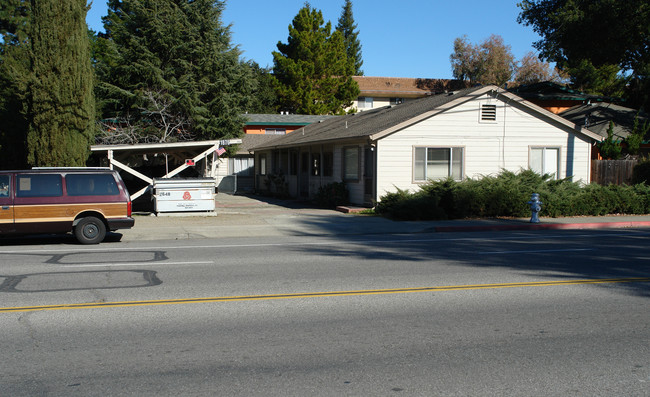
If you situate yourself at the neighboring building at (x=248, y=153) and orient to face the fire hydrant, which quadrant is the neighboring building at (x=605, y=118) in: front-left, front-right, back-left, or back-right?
front-left

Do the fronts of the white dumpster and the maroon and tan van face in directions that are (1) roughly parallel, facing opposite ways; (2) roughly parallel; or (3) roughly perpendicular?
roughly perpendicular

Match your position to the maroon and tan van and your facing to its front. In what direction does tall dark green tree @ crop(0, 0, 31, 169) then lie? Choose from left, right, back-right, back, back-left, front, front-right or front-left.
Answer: right

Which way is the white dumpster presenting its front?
toward the camera

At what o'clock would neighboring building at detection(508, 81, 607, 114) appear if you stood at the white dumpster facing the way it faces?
The neighboring building is roughly at 8 o'clock from the white dumpster.

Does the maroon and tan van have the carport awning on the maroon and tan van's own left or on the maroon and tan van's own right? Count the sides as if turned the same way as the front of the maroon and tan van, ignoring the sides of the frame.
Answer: on the maroon and tan van's own right

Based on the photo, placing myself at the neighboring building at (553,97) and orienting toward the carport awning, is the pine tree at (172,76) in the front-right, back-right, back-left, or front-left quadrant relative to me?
front-right

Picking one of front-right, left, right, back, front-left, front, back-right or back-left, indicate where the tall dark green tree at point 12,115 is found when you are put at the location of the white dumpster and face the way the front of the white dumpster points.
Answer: back-right

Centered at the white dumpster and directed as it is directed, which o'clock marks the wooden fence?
The wooden fence is roughly at 9 o'clock from the white dumpster.

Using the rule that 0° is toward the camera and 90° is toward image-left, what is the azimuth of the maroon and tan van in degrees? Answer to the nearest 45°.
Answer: approximately 90°
